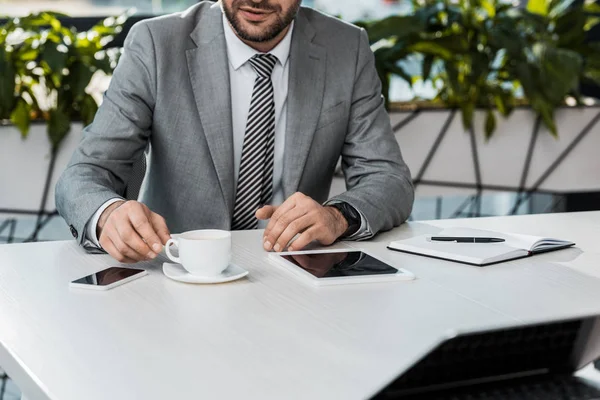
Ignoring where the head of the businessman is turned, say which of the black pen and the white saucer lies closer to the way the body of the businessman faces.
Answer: the white saucer

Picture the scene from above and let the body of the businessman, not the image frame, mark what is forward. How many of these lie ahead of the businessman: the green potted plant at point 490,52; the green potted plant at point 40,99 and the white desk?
1

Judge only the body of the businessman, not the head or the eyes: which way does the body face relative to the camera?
toward the camera

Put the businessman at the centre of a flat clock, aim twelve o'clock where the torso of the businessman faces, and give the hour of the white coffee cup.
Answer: The white coffee cup is roughly at 12 o'clock from the businessman.

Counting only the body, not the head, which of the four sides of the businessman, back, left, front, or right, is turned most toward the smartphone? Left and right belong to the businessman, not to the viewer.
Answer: front

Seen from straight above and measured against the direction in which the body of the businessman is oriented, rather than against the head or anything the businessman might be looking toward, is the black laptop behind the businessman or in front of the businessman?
in front

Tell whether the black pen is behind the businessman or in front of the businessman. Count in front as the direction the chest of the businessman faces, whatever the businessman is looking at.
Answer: in front

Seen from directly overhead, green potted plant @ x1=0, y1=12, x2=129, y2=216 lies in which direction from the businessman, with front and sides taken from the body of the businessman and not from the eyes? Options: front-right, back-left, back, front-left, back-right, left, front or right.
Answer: back-right

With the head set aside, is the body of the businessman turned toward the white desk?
yes

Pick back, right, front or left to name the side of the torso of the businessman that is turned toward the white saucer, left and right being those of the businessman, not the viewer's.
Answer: front
